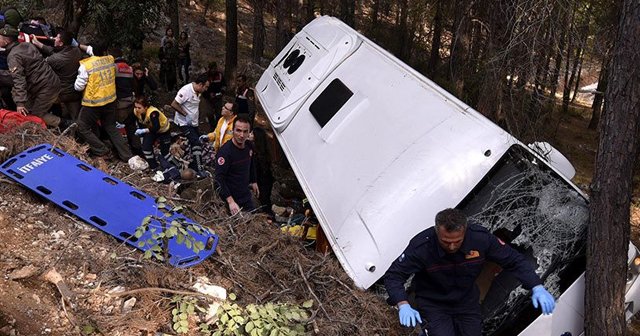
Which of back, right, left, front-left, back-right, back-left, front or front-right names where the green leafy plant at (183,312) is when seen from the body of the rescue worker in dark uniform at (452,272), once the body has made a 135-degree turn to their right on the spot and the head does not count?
left

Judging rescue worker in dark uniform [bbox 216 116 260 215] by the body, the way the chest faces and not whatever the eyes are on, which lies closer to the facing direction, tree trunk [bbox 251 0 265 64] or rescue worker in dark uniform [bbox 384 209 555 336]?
the rescue worker in dark uniform

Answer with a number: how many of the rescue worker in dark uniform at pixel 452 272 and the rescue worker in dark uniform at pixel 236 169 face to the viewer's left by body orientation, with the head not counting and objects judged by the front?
0

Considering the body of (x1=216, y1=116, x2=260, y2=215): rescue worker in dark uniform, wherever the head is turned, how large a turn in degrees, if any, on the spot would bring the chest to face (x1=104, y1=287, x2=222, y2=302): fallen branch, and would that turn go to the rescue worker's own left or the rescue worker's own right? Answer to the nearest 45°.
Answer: approximately 45° to the rescue worker's own right

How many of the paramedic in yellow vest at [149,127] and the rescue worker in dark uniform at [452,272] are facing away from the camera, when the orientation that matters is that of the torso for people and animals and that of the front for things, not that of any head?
0

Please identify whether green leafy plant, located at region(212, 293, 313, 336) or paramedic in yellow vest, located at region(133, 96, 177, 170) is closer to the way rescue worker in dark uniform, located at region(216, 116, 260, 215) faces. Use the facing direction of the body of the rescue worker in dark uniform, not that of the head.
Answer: the green leafy plant

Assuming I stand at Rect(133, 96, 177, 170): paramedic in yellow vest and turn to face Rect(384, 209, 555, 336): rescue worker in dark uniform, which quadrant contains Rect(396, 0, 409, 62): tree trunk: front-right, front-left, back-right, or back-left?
back-left

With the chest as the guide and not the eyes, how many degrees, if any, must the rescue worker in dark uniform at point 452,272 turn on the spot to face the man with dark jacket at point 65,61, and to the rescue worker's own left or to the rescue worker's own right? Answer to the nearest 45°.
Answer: approximately 90° to the rescue worker's own right
